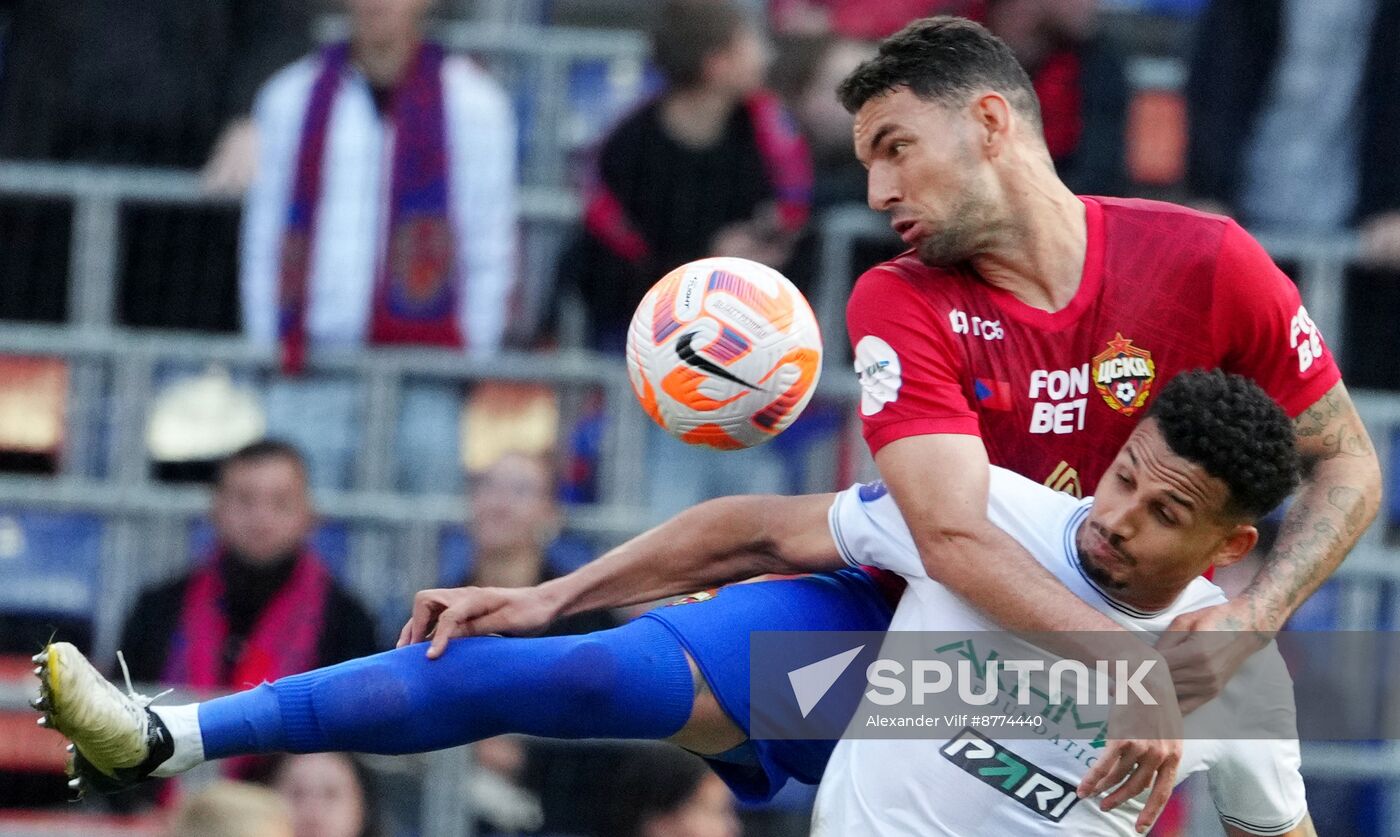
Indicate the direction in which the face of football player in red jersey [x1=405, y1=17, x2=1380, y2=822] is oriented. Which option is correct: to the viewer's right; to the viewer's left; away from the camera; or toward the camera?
to the viewer's left

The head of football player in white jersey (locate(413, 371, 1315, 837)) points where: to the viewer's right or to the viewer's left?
to the viewer's left

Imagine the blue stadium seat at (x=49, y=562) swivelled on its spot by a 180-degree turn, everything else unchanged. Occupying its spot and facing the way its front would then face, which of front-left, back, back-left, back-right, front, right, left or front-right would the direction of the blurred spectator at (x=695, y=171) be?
right

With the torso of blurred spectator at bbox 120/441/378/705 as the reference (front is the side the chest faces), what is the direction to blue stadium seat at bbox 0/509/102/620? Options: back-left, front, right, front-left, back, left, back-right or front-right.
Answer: back-right

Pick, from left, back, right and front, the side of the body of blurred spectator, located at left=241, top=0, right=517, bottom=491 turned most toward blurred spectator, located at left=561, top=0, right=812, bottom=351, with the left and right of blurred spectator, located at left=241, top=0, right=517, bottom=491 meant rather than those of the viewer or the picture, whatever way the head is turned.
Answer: left

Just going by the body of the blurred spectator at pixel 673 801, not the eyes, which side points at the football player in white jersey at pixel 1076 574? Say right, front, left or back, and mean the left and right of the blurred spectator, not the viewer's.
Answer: front

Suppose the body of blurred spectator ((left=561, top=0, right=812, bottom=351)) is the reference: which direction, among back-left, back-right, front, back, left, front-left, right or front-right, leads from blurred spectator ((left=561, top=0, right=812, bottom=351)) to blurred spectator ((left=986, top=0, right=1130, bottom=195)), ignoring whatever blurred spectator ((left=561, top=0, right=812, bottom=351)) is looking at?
front-left
